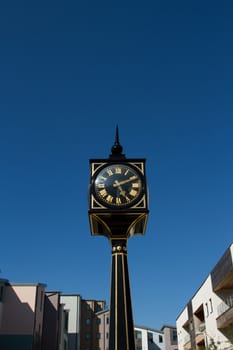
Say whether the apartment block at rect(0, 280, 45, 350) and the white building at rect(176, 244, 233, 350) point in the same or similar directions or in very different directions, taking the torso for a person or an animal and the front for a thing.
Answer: very different directions

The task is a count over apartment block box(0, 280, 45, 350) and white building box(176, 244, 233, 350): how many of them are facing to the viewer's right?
1

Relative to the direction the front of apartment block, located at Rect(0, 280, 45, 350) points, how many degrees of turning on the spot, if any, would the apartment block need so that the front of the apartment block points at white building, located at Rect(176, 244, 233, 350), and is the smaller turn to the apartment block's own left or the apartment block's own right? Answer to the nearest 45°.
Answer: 0° — it already faces it

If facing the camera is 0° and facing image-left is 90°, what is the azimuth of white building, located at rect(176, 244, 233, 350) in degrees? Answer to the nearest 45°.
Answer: approximately 90°

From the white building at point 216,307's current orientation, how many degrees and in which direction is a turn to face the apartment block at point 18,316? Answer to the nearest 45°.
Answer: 0° — it already faces it

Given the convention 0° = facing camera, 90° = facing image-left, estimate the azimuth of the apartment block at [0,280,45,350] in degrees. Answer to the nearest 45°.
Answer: approximately 270°
